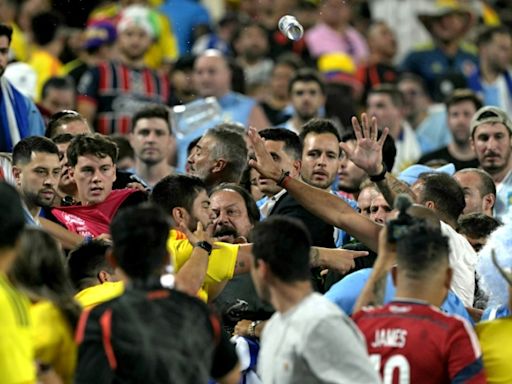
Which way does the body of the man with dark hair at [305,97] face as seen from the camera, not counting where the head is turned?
toward the camera

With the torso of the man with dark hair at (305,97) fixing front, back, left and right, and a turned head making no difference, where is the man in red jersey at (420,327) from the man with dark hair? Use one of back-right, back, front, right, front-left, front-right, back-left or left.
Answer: front

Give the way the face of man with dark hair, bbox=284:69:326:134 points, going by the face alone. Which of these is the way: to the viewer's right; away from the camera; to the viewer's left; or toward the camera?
toward the camera

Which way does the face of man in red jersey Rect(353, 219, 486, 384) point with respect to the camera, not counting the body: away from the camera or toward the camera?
away from the camera
